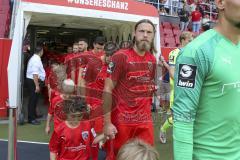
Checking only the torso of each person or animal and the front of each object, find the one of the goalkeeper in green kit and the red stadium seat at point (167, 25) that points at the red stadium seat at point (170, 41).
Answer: the red stadium seat at point (167, 25)

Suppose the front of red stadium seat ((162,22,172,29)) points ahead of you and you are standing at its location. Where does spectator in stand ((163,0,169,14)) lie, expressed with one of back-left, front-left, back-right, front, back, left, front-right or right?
back

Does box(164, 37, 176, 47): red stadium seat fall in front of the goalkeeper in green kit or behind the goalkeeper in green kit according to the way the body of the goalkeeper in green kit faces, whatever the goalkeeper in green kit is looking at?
behind

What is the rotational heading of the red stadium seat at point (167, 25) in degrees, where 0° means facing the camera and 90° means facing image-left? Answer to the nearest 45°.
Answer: approximately 0°

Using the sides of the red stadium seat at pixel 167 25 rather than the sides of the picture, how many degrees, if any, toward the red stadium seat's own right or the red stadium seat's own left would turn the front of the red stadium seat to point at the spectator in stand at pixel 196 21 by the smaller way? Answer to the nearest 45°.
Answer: approximately 135° to the red stadium seat's own left

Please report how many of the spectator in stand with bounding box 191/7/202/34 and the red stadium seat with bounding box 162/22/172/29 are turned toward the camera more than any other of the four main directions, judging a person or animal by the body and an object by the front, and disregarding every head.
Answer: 2

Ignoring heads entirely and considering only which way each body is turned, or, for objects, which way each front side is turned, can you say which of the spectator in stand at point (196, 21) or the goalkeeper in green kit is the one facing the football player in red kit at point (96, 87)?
the spectator in stand

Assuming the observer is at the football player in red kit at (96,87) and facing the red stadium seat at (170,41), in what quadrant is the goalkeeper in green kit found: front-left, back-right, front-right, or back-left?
back-right

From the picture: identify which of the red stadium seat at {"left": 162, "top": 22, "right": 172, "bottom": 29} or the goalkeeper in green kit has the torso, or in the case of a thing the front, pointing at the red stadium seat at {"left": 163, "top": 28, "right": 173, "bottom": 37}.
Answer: the red stadium seat at {"left": 162, "top": 22, "right": 172, "bottom": 29}
